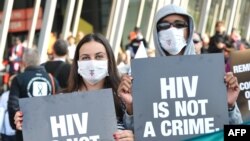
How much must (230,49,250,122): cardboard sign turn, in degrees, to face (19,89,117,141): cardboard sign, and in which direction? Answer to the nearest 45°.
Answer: approximately 45° to its right

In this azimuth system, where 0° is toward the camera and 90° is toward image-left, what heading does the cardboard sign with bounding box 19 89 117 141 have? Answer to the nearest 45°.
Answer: approximately 0°

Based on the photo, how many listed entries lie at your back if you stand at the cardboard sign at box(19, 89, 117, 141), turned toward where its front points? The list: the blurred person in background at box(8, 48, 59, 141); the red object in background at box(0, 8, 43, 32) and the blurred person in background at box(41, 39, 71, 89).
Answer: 3

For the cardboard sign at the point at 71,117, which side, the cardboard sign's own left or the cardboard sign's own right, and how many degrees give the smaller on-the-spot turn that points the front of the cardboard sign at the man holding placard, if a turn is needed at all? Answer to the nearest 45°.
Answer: approximately 90° to the cardboard sign's own left

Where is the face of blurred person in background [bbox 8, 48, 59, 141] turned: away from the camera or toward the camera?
away from the camera

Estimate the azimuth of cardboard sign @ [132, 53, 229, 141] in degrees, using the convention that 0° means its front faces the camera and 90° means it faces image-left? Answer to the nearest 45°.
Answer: approximately 0°

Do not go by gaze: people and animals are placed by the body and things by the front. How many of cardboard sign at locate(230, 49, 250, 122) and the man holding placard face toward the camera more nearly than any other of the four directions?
2

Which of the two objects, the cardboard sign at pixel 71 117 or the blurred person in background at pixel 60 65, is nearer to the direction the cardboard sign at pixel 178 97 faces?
the cardboard sign
